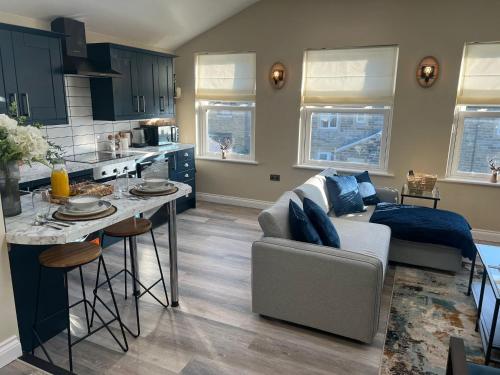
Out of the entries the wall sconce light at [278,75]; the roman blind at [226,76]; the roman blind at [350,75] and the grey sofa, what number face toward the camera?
3

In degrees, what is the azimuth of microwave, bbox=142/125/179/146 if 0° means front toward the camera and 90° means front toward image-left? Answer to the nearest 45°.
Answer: approximately 315°

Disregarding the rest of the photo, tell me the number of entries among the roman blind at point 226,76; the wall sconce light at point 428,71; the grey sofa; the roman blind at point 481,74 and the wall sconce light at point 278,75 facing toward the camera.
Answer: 4

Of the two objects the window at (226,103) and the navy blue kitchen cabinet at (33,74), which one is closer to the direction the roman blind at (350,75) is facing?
the navy blue kitchen cabinet
